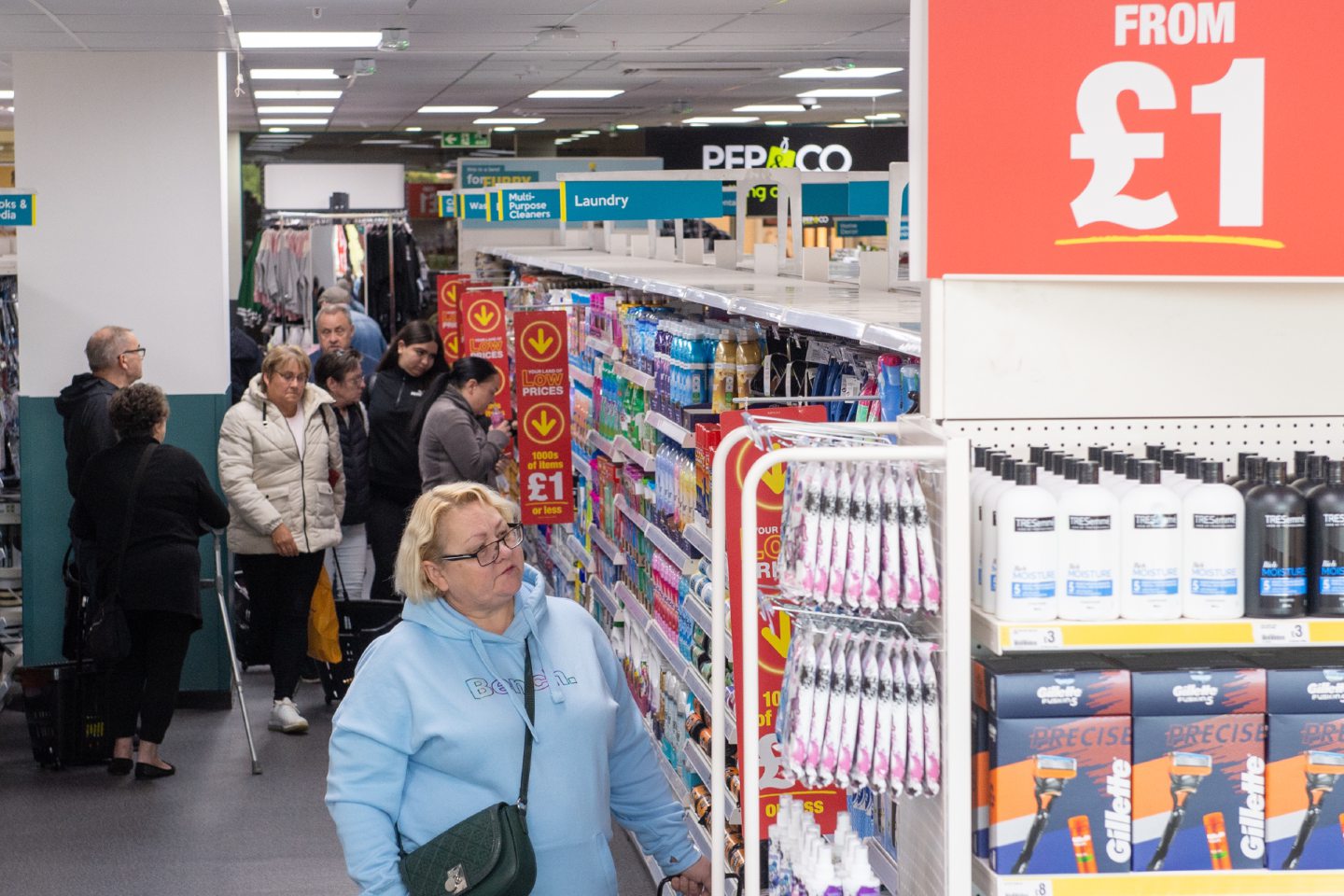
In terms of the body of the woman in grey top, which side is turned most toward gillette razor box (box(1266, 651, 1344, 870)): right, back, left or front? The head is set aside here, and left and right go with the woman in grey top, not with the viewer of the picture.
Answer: right

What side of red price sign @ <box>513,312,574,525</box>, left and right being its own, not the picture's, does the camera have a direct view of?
front

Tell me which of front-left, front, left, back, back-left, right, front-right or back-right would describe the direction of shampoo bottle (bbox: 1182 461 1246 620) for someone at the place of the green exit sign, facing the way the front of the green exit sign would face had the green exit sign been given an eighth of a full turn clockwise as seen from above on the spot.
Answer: front-left

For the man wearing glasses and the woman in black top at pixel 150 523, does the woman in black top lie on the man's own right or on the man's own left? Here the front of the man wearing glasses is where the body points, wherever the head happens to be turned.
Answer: on the man's own right

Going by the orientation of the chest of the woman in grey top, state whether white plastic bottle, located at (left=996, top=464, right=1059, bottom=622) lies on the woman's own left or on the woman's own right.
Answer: on the woman's own right

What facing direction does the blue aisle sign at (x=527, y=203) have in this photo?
toward the camera

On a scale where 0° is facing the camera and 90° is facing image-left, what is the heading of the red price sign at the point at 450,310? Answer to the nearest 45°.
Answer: approximately 0°

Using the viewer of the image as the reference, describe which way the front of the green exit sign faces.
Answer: facing the viewer

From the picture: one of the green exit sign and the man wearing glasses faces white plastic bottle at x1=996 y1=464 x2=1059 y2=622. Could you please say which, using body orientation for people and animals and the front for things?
the green exit sign

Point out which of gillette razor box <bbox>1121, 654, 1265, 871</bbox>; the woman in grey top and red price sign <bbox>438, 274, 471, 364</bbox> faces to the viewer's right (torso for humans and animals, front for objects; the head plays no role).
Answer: the woman in grey top

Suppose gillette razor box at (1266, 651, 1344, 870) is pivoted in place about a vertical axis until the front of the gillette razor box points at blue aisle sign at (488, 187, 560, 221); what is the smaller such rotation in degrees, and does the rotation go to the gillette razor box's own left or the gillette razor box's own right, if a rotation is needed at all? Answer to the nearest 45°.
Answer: approximately 135° to the gillette razor box's own right

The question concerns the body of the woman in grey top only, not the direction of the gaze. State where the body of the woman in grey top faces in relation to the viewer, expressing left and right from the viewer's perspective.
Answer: facing to the right of the viewer

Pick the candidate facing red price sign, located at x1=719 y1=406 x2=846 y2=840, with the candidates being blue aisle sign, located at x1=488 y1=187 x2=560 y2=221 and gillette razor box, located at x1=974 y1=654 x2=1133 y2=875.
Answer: the blue aisle sign
